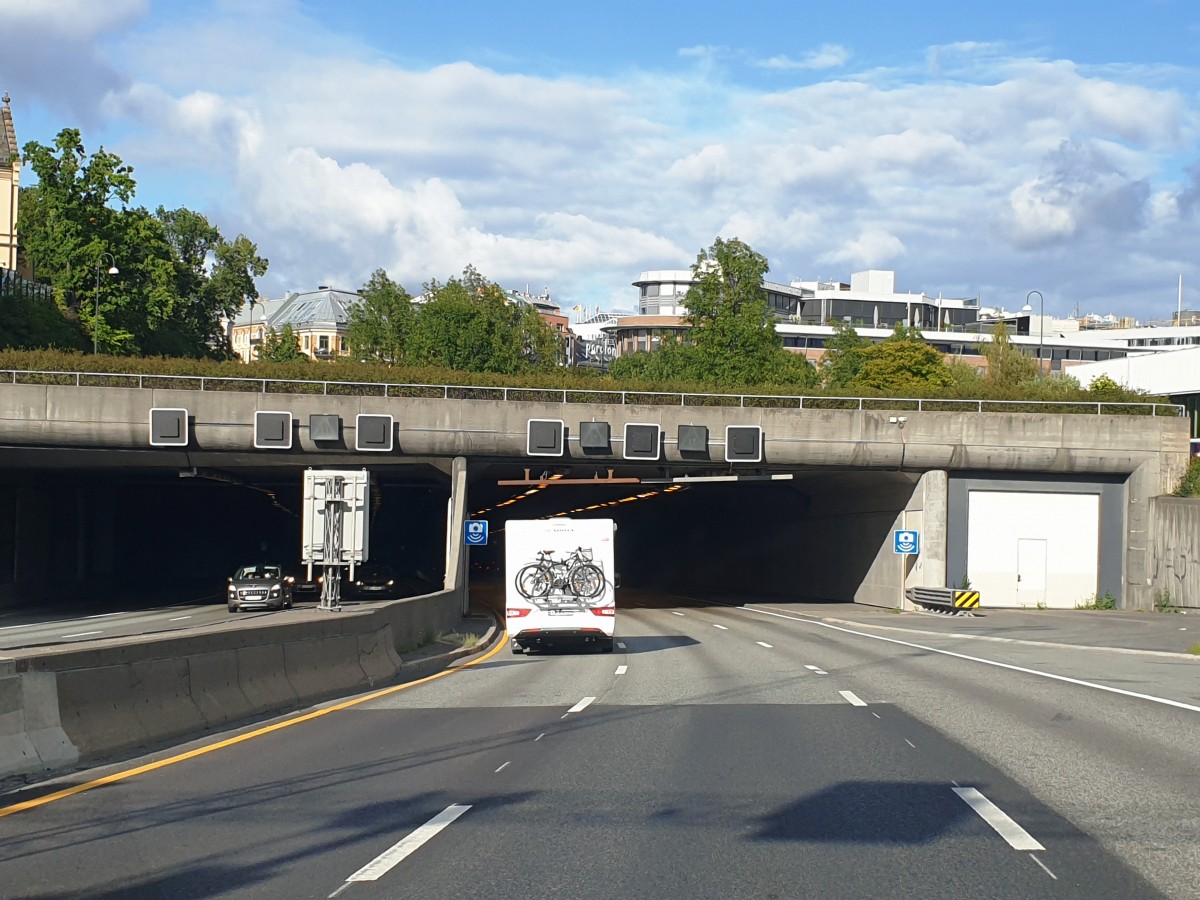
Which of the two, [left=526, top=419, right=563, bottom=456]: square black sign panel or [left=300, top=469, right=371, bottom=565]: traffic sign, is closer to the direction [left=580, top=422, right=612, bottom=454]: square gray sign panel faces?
the traffic sign

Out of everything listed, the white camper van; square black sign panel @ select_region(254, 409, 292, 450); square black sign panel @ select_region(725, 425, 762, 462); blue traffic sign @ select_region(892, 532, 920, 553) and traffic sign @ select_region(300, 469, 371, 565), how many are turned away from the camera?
2

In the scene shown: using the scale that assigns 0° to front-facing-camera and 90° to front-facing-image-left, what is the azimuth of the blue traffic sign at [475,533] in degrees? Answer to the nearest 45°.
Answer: approximately 0°

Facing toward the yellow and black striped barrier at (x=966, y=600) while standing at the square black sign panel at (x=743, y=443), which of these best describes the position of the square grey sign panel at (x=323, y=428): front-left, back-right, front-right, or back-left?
back-right

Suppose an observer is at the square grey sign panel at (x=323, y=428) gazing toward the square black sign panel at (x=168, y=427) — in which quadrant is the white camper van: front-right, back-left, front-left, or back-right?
back-left

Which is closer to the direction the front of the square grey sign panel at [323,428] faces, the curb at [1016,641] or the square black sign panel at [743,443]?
the curb

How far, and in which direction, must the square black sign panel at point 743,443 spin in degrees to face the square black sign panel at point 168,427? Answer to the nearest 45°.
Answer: approximately 90° to its right

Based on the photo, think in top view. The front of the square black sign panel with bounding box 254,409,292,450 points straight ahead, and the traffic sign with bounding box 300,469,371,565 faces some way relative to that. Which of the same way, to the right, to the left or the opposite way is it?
the opposite way

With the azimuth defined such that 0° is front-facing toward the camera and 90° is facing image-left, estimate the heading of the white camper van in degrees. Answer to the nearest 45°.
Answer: approximately 180°

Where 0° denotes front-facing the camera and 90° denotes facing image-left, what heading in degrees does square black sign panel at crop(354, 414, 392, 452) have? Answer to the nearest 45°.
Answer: approximately 0°

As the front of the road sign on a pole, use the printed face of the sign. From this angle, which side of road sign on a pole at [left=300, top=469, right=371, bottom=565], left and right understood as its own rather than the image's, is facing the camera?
back
